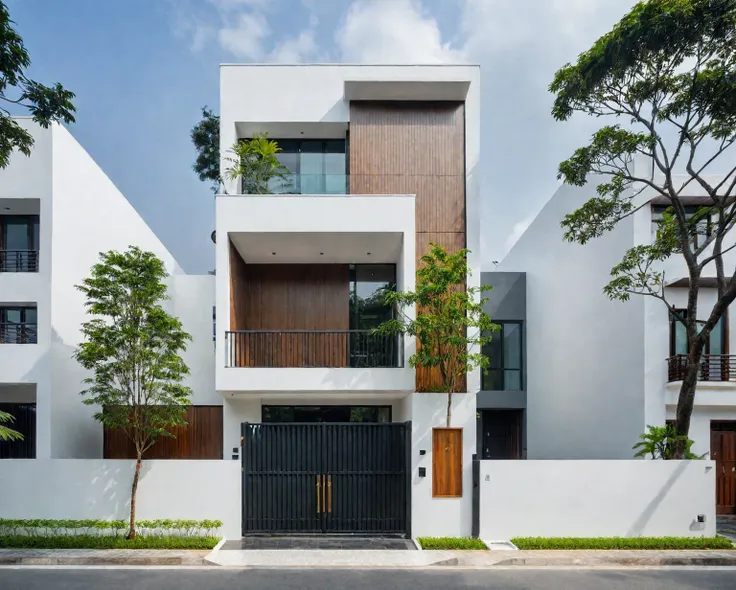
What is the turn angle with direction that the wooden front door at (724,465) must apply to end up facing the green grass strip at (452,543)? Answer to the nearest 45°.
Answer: approximately 45° to its right

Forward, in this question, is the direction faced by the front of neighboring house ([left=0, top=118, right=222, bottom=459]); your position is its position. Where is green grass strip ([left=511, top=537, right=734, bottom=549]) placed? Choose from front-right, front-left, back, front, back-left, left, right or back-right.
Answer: front-left

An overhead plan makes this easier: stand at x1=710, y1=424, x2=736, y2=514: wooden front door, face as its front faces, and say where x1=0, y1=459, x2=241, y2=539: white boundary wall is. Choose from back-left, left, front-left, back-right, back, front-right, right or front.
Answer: front-right

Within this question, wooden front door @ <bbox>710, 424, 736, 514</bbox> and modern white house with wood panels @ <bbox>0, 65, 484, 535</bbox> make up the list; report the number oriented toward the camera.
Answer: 2

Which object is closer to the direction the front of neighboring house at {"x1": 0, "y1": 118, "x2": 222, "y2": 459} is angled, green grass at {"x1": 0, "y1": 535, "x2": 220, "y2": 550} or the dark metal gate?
the green grass

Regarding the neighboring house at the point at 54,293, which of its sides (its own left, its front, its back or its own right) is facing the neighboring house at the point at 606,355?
left

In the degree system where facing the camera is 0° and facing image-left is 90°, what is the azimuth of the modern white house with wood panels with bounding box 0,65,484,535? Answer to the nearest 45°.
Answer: approximately 0°

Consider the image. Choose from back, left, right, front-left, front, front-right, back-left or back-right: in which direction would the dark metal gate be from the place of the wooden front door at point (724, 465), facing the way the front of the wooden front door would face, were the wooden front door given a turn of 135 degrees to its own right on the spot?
left

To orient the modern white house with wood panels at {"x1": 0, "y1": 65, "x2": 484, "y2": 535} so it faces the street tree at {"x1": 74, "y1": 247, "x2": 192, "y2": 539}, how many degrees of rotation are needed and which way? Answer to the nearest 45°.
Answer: approximately 45° to its right

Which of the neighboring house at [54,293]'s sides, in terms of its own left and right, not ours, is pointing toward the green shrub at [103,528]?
front

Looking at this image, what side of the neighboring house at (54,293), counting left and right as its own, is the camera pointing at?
front

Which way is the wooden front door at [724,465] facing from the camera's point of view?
toward the camera
